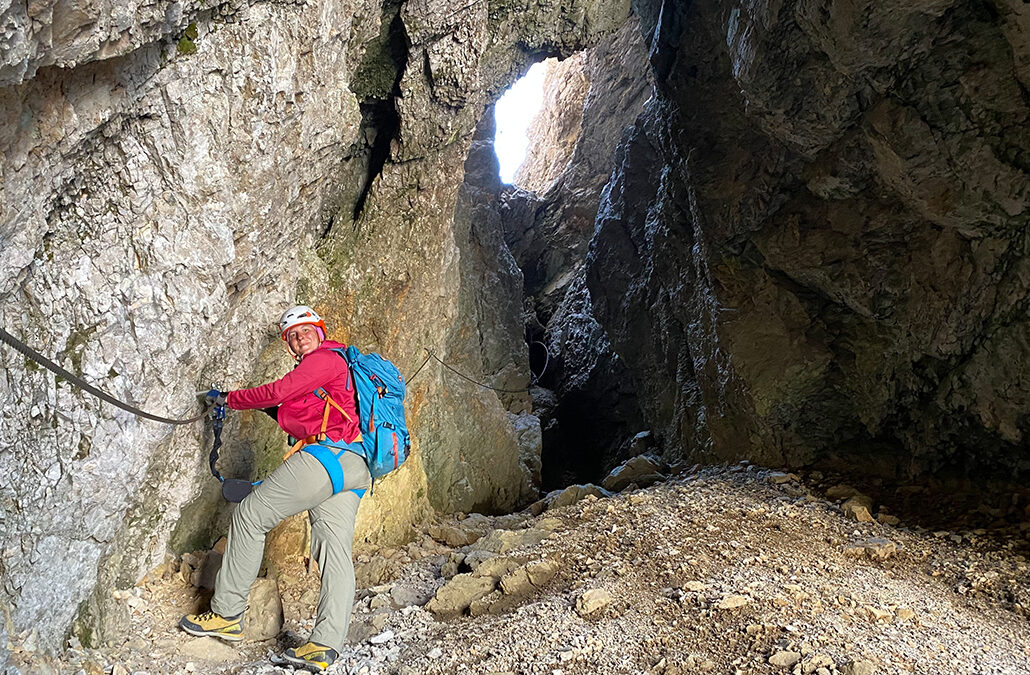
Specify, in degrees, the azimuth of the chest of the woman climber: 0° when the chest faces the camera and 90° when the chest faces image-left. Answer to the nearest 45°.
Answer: approximately 90°

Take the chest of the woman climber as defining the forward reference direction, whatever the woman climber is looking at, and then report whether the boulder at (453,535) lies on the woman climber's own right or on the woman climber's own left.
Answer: on the woman climber's own right

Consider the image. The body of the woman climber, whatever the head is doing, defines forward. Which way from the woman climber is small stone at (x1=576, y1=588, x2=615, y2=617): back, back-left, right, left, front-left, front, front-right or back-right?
back

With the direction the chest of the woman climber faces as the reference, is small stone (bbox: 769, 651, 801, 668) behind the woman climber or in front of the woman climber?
behind

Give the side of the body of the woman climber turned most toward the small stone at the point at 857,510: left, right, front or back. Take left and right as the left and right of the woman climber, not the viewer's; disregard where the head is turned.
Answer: back

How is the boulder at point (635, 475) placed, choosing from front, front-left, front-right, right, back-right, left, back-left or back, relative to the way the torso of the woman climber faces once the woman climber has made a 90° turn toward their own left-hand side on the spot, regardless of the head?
back-left

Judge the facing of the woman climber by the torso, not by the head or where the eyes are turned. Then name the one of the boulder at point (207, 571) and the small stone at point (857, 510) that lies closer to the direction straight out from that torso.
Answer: the boulder

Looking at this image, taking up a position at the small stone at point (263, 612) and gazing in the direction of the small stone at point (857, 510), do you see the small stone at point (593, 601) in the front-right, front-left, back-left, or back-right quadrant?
front-right

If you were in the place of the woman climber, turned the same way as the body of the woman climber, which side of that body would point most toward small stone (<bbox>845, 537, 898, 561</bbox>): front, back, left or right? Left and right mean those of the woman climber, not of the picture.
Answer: back

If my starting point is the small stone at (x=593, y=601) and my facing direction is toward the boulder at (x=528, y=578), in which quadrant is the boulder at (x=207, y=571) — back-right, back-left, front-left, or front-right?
front-left

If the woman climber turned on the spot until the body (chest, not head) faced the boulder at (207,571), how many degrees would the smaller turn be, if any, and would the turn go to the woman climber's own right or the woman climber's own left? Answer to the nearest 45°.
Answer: approximately 45° to the woman climber's own right
